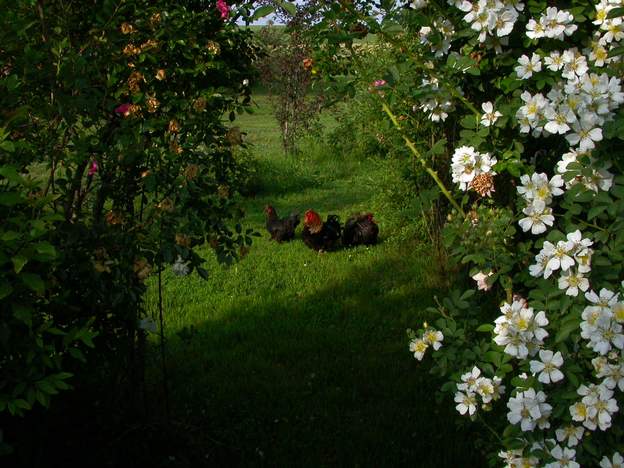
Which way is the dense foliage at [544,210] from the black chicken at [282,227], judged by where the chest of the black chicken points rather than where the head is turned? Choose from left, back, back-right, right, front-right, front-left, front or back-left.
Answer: left

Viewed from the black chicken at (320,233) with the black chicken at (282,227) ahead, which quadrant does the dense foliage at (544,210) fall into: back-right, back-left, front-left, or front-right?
back-left

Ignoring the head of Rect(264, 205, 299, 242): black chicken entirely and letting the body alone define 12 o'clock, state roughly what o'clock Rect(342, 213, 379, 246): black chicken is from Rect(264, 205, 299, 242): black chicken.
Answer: Rect(342, 213, 379, 246): black chicken is roughly at 7 o'clock from Rect(264, 205, 299, 242): black chicken.

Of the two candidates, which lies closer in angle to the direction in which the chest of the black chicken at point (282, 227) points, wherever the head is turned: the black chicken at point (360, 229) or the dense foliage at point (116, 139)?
the dense foliage

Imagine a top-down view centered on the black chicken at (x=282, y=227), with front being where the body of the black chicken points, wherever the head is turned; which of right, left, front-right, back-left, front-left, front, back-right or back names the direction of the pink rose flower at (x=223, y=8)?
left

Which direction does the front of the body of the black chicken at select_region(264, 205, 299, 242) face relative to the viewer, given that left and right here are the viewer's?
facing to the left of the viewer

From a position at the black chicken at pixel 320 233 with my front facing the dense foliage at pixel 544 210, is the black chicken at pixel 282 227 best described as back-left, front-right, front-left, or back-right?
back-right

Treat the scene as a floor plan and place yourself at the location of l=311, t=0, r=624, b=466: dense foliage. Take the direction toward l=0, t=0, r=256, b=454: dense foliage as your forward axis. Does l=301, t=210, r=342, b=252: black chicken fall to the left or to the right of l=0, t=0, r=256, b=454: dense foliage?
right

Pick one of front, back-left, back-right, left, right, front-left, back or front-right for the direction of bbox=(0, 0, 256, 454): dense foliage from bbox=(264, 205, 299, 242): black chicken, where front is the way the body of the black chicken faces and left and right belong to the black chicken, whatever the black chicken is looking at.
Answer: left
